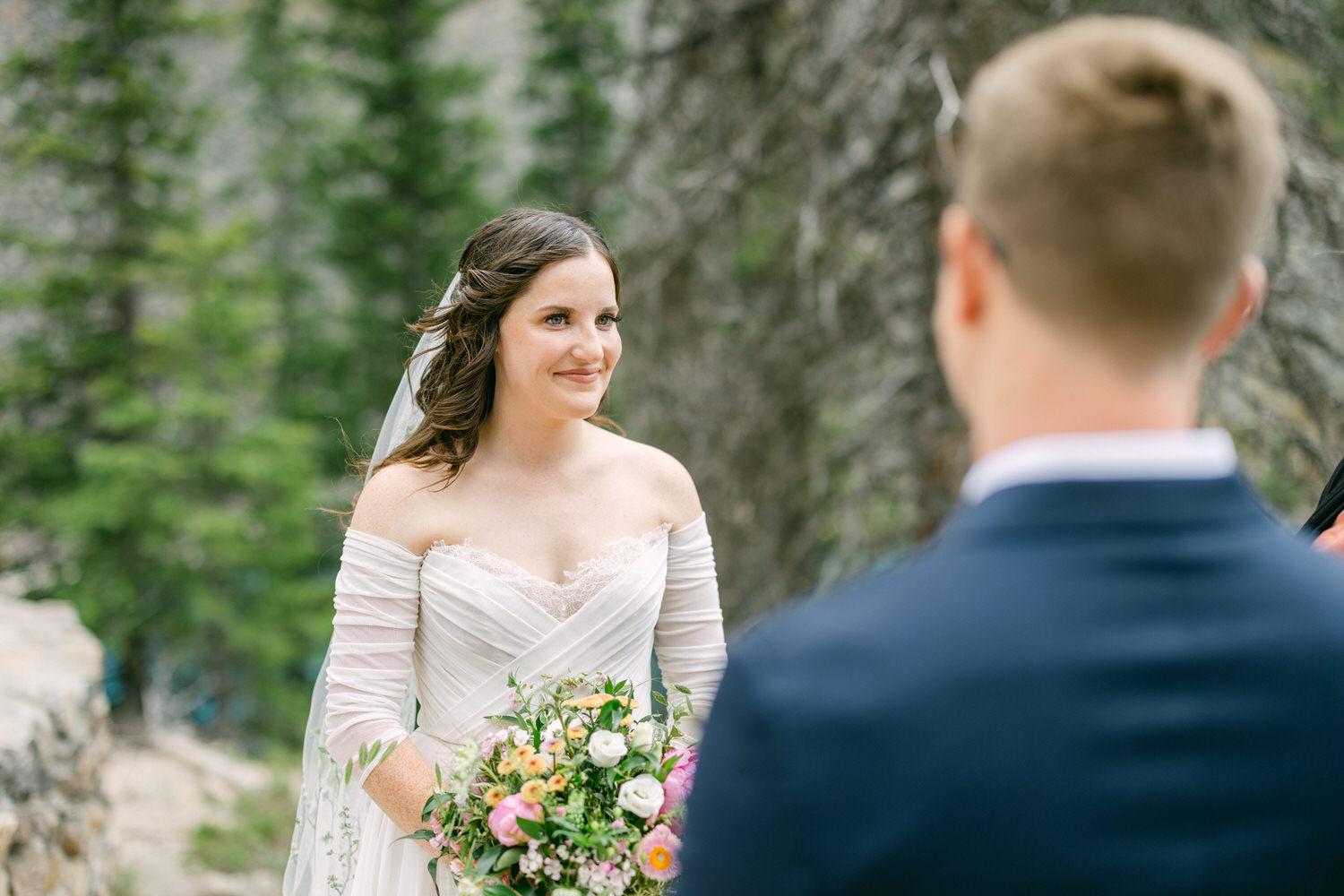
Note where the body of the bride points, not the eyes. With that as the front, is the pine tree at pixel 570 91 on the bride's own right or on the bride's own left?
on the bride's own left

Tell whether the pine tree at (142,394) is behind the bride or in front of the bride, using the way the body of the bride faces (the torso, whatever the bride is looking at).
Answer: behind

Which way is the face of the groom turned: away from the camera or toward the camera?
away from the camera

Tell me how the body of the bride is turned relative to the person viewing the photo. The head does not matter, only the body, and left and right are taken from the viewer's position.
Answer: facing the viewer and to the right of the viewer

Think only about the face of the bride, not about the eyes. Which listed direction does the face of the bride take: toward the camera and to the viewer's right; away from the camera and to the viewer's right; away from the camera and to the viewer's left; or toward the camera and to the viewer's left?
toward the camera and to the viewer's right

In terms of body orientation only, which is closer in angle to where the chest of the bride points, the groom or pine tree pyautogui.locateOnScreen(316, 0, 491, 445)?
the groom

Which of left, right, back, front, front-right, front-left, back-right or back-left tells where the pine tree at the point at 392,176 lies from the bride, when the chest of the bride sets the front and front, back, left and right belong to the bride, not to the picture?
back-left
